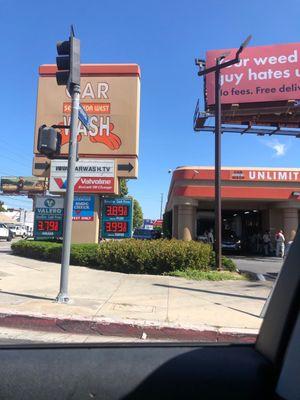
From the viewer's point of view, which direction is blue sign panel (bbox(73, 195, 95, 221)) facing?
toward the camera

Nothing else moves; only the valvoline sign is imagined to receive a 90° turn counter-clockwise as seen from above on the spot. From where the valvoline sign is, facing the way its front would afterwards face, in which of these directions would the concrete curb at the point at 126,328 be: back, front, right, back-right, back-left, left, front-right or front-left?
right

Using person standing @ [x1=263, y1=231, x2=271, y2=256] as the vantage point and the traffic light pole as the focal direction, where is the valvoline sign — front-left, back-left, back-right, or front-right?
front-right

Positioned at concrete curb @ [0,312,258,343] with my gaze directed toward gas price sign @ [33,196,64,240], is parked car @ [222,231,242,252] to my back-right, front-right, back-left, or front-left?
front-right

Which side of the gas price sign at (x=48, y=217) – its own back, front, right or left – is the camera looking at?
front

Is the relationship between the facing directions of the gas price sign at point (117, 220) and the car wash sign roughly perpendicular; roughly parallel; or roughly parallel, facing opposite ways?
roughly parallel

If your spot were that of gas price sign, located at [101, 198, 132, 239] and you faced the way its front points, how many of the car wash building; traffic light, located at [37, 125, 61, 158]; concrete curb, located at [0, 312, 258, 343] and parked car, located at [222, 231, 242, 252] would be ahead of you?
2

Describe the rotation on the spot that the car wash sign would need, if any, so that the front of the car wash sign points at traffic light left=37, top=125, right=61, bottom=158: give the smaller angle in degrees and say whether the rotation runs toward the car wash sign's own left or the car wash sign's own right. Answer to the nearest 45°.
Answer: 0° — it already faces it
